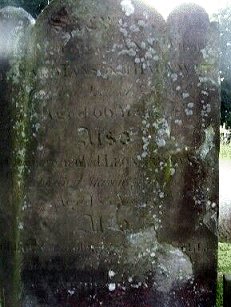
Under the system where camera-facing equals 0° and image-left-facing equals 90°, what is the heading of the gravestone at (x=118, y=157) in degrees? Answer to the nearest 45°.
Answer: approximately 0°
